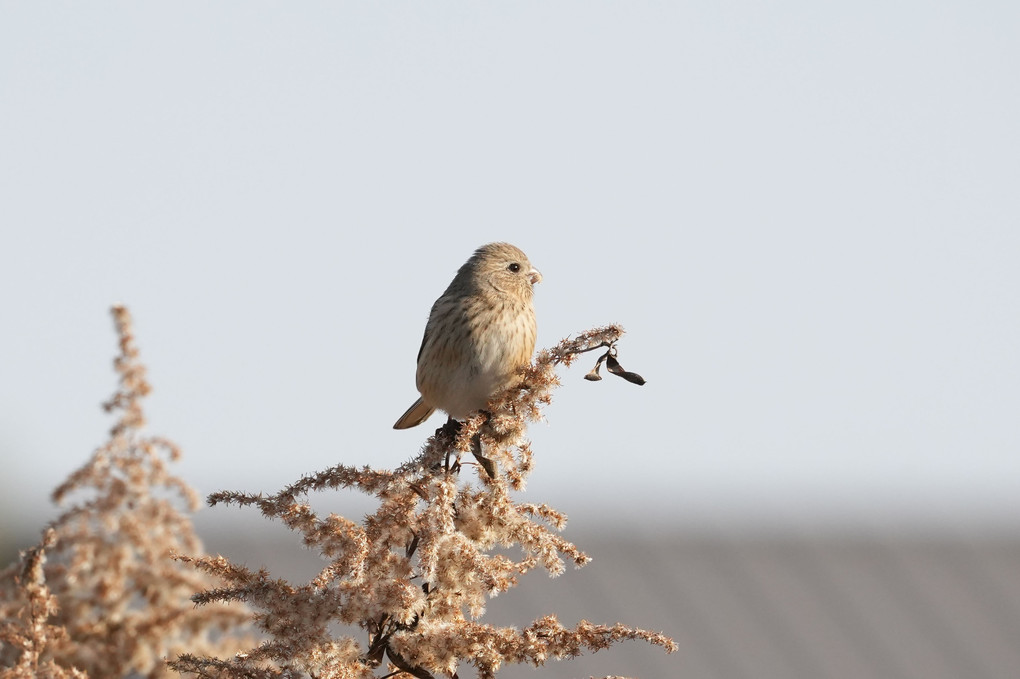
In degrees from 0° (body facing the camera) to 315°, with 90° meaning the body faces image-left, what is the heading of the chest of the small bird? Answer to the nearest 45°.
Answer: approximately 315°
